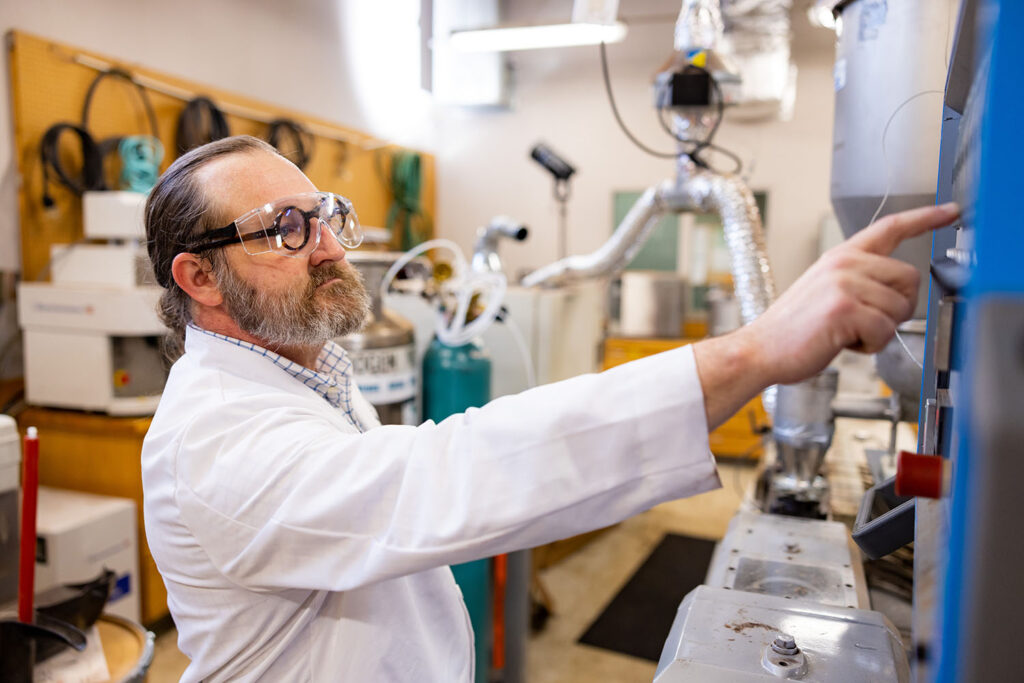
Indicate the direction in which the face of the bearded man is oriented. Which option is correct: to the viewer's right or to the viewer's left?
to the viewer's right

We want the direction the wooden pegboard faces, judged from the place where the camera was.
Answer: facing the viewer and to the right of the viewer

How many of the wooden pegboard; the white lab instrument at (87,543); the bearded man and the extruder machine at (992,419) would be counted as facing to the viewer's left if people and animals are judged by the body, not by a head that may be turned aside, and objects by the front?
1

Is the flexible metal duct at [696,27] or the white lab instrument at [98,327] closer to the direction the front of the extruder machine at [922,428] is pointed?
the white lab instrument

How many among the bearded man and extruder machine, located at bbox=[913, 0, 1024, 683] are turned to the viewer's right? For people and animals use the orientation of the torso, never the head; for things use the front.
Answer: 1

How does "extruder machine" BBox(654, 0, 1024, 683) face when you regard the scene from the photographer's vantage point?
facing to the left of the viewer

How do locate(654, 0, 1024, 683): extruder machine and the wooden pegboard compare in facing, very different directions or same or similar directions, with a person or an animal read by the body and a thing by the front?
very different directions

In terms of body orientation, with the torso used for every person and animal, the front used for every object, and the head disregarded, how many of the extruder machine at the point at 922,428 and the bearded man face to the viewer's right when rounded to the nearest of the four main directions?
1

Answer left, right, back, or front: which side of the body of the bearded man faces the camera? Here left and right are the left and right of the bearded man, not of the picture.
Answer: right
